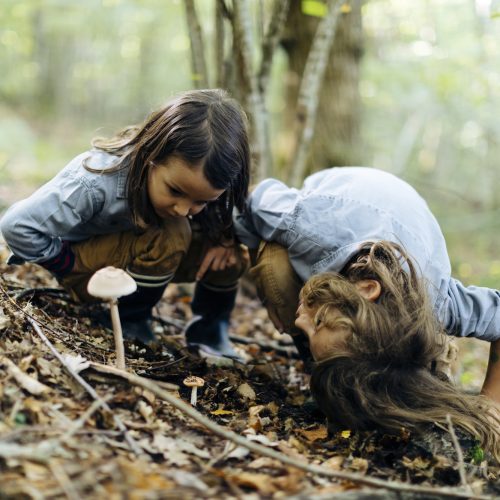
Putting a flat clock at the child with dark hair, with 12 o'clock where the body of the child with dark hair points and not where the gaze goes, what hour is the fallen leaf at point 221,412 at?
The fallen leaf is roughly at 1 o'clock from the child with dark hair.

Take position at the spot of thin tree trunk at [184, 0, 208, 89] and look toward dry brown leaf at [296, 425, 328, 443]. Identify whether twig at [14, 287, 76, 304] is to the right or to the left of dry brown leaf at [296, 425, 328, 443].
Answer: right

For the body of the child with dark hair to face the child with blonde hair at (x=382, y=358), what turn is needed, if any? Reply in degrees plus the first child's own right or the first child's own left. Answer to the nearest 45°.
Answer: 0° — they already face them

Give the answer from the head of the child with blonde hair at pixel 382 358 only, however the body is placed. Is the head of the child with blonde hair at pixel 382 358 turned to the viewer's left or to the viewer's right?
to the viewer's left

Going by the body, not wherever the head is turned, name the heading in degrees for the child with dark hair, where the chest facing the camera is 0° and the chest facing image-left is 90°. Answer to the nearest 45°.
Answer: approximately 315°
